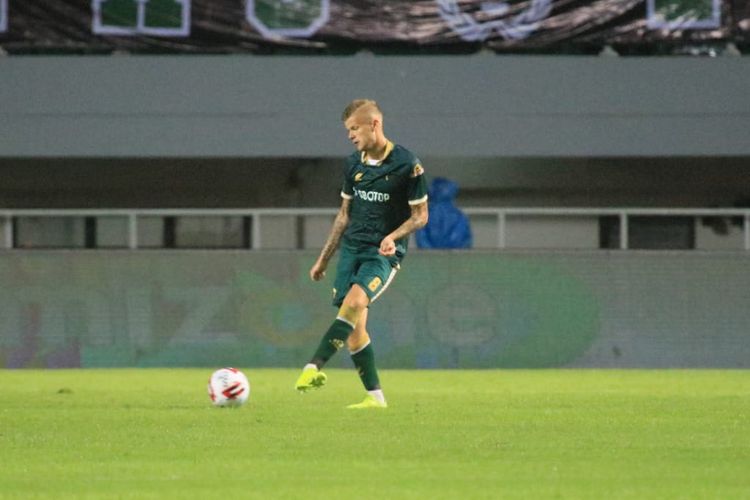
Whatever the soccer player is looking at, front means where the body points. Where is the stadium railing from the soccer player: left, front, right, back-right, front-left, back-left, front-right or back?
back-right

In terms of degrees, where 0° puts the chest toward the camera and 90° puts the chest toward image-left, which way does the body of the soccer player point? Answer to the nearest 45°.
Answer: approximately 45°
